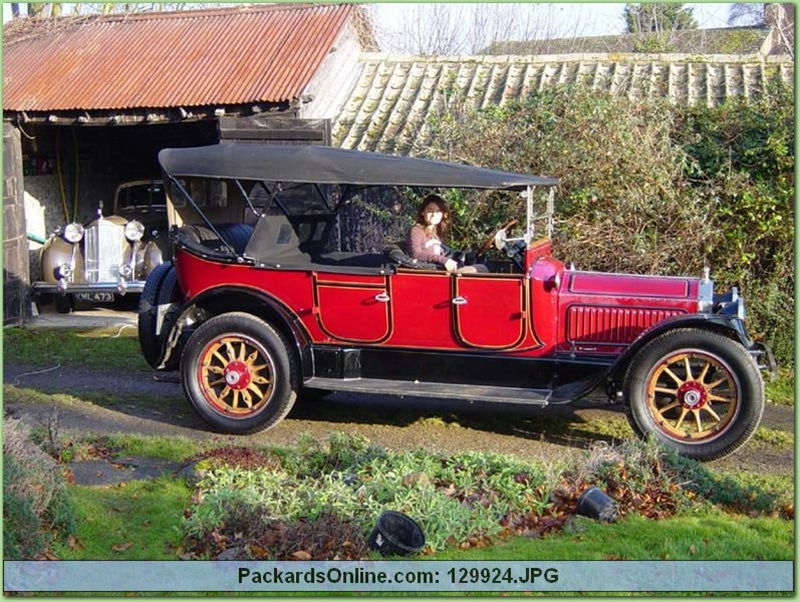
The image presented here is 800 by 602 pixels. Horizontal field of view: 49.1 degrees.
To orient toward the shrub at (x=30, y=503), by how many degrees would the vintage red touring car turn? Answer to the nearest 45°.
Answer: approximately 135° to its right

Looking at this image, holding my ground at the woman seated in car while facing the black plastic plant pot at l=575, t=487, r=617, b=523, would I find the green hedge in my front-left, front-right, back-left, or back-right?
back-left

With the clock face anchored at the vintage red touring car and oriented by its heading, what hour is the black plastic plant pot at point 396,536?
The black plastic plant pot is roughly at 3 o'clock from the vintage red touring car.

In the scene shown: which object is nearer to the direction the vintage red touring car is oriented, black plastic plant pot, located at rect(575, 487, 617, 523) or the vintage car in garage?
the black plastic plant pot

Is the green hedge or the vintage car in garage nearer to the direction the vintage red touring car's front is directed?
the green hedge

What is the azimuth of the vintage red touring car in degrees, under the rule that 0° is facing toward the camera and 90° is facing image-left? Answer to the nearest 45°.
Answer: approximately 270°

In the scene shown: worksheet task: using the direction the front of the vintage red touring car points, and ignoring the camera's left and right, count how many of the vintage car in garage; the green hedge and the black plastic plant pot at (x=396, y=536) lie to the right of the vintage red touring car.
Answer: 1

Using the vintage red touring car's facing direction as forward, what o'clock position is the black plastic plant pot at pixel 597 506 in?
The black plastic plant pot is roughly at 2 o'clock from the vintage red touring car.

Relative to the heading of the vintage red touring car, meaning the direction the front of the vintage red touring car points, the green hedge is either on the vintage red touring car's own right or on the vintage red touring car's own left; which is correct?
on the vintage red touring car's own left

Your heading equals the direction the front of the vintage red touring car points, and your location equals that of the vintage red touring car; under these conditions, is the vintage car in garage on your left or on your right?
on your left

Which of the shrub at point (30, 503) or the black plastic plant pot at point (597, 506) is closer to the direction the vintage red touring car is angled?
the black plastic plant pot
